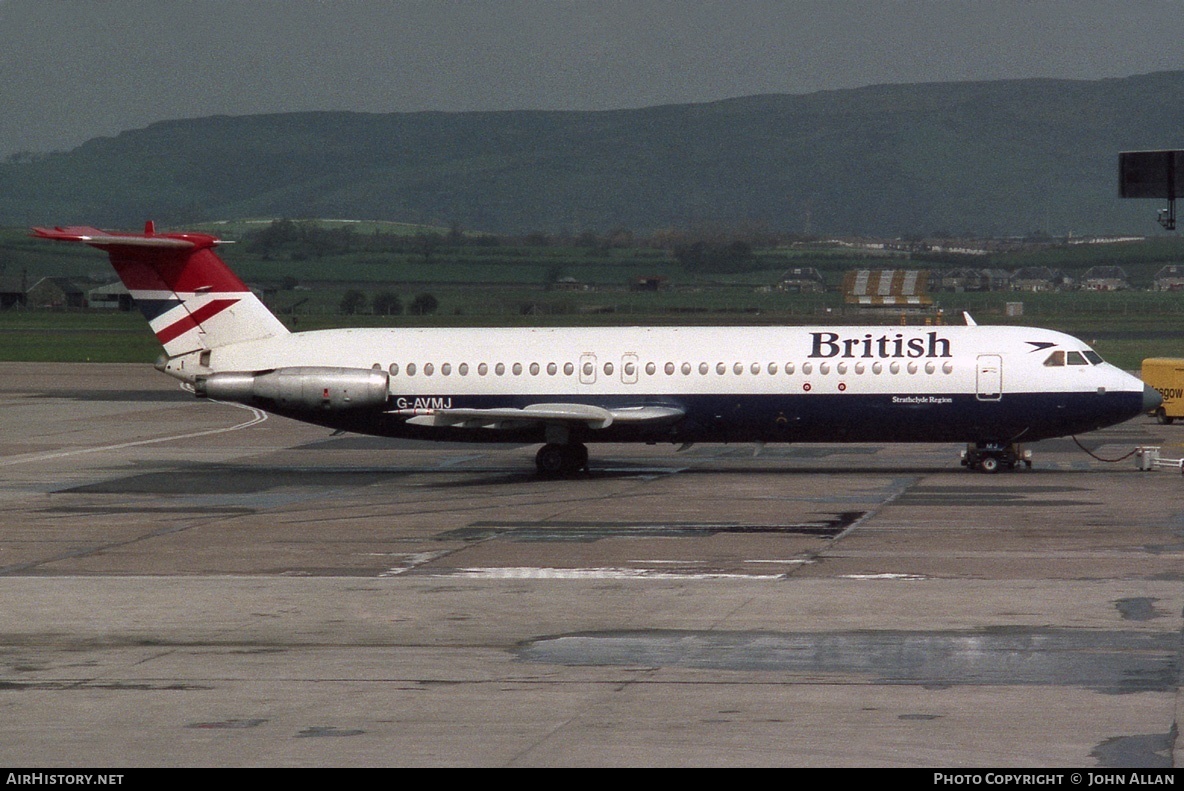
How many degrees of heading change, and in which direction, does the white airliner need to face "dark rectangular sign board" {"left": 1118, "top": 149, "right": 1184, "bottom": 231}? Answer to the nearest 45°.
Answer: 0° — it already faces it

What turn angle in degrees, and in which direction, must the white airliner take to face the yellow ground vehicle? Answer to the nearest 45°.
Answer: approximately 45° to its left

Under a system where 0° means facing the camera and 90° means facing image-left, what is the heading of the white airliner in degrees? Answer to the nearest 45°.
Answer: approximately 270°
